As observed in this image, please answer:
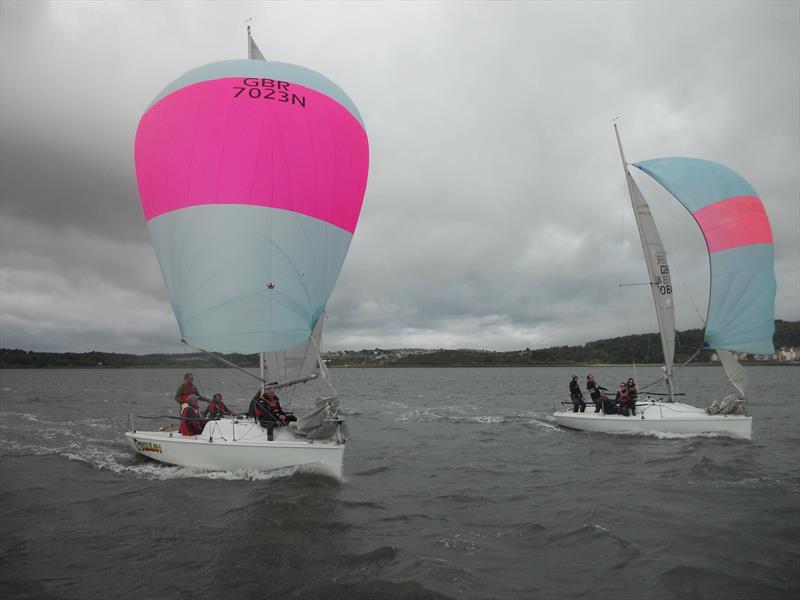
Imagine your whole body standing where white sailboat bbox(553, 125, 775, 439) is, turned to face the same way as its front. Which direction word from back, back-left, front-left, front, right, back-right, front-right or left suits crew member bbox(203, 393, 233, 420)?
back-right

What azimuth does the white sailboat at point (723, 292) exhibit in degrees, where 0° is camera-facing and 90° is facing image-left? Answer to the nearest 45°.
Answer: approximately 270°

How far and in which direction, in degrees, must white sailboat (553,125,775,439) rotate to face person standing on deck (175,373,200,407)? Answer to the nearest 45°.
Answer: approximately 135° to its right

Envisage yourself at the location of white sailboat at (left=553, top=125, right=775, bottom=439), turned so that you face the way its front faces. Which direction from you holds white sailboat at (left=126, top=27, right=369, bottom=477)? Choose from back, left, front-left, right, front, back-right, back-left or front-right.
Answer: back-right

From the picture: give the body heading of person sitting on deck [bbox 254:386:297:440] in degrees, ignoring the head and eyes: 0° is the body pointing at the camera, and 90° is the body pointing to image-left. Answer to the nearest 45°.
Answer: approximately 315°

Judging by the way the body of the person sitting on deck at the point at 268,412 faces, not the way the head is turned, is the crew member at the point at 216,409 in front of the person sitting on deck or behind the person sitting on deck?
behind
